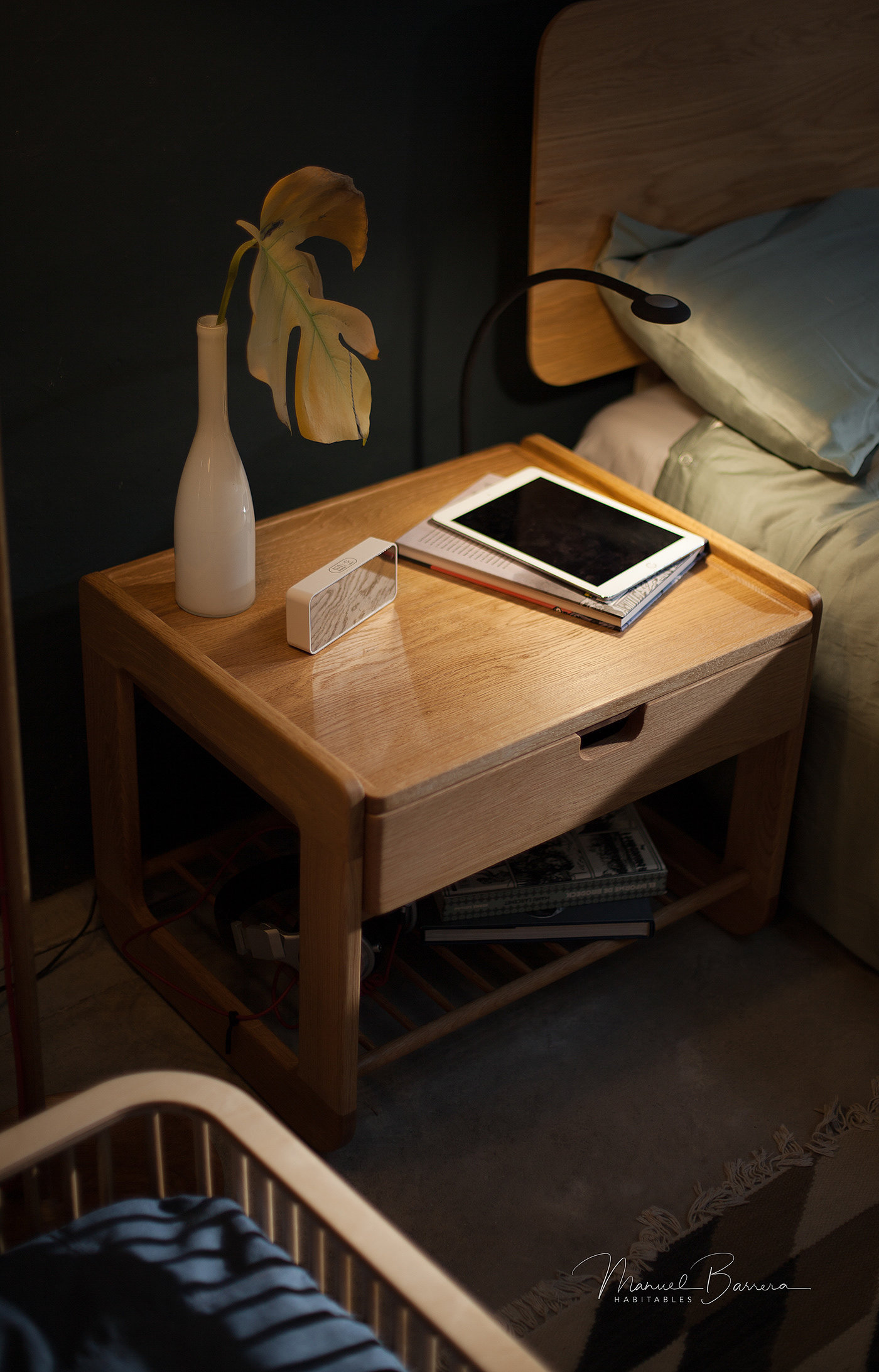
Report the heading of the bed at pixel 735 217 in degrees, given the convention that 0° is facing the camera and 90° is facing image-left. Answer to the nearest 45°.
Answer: approximately 315°

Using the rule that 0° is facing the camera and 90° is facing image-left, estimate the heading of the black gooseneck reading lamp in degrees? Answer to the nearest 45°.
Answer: approximately 270°

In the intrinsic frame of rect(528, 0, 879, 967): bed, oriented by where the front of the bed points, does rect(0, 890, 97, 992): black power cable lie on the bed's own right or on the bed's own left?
on the bed's own right

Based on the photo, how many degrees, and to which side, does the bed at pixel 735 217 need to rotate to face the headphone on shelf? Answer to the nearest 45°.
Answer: approximately 90° to its right

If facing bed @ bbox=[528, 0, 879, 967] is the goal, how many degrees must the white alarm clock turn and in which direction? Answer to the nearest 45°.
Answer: approximately 90° to its left
